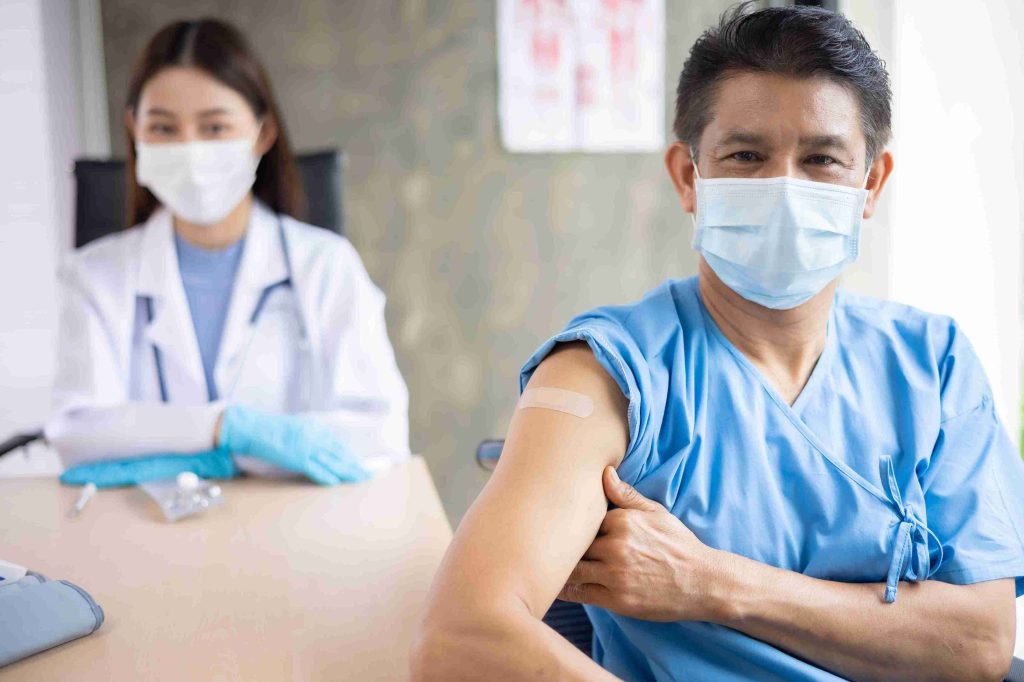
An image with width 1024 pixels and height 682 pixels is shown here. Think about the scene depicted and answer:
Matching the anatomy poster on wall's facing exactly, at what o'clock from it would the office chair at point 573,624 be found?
The office chair is roughly at 12 o'clock from the anatomy poster on wall.

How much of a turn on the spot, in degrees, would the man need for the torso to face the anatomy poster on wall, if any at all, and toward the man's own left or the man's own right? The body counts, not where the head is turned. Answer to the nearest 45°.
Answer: approximately 180°

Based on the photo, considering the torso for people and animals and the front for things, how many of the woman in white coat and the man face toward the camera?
2

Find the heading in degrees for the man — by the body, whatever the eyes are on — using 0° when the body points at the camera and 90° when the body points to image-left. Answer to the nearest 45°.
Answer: approximately 0°

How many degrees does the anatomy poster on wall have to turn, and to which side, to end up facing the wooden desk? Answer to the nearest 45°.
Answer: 0° — it already faces it
